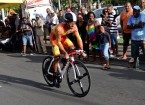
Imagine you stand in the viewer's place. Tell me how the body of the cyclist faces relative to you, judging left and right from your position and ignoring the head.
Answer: facing the viewer and to the right of the viewer

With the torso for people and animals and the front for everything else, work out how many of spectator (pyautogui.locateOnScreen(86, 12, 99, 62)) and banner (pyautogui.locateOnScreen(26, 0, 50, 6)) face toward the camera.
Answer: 2

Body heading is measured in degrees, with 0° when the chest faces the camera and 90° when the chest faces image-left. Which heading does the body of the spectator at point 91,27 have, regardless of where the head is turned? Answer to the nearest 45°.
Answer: approximately 0°

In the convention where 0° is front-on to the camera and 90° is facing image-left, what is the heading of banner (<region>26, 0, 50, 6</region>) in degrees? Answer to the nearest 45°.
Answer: approximately 0°

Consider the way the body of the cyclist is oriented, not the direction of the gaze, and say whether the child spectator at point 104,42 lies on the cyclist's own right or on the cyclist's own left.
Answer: on the cyclist's own left

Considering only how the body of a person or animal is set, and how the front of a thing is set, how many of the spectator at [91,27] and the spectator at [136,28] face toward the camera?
2

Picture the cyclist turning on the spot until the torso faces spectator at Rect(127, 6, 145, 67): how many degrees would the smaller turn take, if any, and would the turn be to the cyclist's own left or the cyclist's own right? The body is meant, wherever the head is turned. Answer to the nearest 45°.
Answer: approximately 90° to the cyclist's own left

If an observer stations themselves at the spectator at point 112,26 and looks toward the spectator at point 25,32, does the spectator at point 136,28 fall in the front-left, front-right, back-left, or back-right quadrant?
back-left

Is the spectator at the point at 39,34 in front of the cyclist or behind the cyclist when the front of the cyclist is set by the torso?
behind
